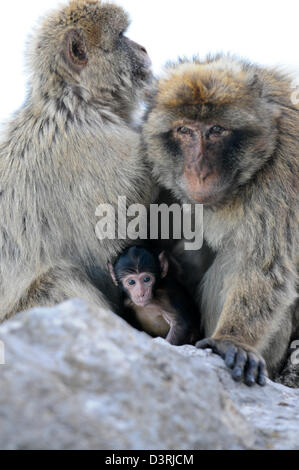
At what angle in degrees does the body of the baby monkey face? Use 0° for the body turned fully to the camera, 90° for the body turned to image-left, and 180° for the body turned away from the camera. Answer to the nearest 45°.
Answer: approximately 45°

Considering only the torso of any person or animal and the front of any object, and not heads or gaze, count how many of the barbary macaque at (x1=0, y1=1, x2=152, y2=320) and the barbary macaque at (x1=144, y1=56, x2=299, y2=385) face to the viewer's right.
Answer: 1

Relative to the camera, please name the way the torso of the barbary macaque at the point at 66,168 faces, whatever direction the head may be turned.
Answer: to the viewer's right

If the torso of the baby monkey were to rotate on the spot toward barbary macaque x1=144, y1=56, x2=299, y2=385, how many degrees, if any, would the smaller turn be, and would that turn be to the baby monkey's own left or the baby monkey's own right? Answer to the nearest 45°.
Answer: approximately 90° to the baby monkey's own left

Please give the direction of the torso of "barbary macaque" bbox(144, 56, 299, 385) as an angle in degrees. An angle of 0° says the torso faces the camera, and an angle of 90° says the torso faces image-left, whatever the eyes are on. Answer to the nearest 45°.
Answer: approximately 45°
